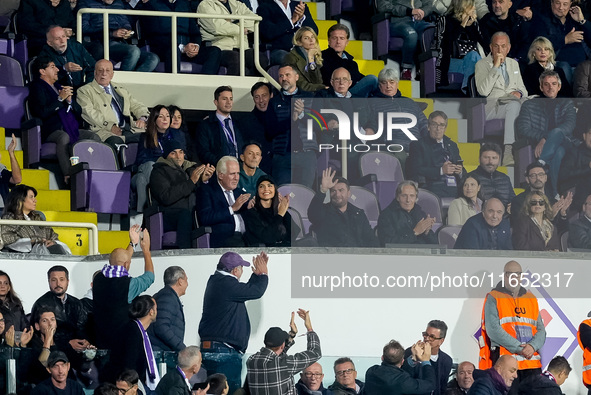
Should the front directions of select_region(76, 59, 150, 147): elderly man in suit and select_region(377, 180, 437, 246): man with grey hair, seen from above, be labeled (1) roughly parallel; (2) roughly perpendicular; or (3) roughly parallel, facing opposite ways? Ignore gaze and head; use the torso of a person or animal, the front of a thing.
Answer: roughly parallel

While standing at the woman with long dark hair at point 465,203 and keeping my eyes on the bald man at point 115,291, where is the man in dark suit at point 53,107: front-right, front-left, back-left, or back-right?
front-right

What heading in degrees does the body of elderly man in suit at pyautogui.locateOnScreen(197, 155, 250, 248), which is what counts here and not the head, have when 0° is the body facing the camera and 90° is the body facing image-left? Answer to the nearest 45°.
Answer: approximately 315°

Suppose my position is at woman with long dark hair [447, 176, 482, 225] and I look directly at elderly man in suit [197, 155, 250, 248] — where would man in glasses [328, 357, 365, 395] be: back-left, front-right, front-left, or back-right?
front-left

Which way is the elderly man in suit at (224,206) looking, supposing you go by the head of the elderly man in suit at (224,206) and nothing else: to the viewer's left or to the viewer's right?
to the viewer's right

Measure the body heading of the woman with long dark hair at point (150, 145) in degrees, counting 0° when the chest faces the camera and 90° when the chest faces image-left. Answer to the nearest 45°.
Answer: approximately 315°

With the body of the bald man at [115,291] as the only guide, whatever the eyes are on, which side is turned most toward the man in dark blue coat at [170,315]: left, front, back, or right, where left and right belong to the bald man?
right

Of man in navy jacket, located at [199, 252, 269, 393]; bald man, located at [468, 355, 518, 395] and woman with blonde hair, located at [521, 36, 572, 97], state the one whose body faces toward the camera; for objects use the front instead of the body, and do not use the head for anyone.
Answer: the woman with blonde hair

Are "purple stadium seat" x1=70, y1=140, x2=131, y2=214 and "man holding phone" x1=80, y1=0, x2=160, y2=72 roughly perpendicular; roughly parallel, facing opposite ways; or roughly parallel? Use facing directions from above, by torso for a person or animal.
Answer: roughly parallel

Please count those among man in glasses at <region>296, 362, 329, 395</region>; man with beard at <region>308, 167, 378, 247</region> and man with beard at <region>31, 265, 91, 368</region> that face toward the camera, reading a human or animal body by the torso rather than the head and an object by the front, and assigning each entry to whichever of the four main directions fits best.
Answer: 3

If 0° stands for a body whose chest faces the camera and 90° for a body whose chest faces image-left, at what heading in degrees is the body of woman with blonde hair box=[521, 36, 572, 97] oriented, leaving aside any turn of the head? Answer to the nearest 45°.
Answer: approximately 0°
